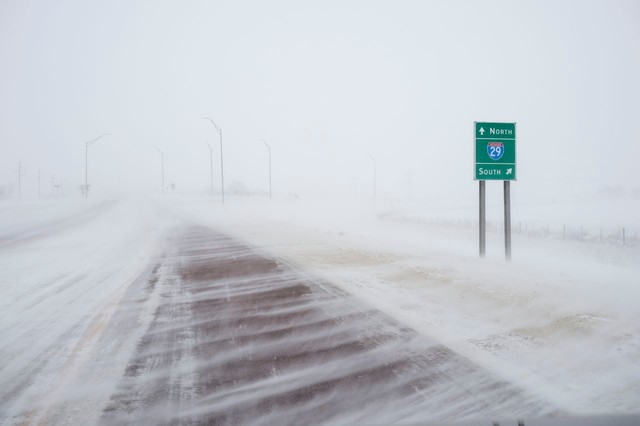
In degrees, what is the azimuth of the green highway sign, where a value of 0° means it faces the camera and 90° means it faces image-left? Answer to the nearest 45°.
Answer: approximately 0°
